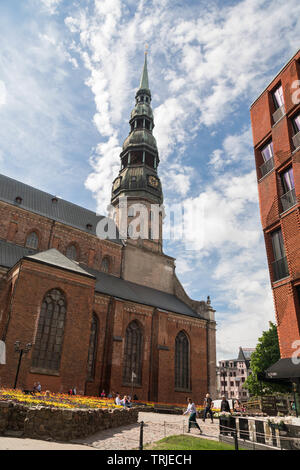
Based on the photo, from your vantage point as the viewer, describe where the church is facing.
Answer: facing away from the viewer and to the right of the viewer

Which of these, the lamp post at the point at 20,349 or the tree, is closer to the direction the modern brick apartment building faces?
the lamp post

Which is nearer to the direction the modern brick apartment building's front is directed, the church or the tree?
the church

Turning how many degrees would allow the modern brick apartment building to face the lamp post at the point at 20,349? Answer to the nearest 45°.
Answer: approximately 45° to its right

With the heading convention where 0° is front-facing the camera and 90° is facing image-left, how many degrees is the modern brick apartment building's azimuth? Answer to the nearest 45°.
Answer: approximately 45°
